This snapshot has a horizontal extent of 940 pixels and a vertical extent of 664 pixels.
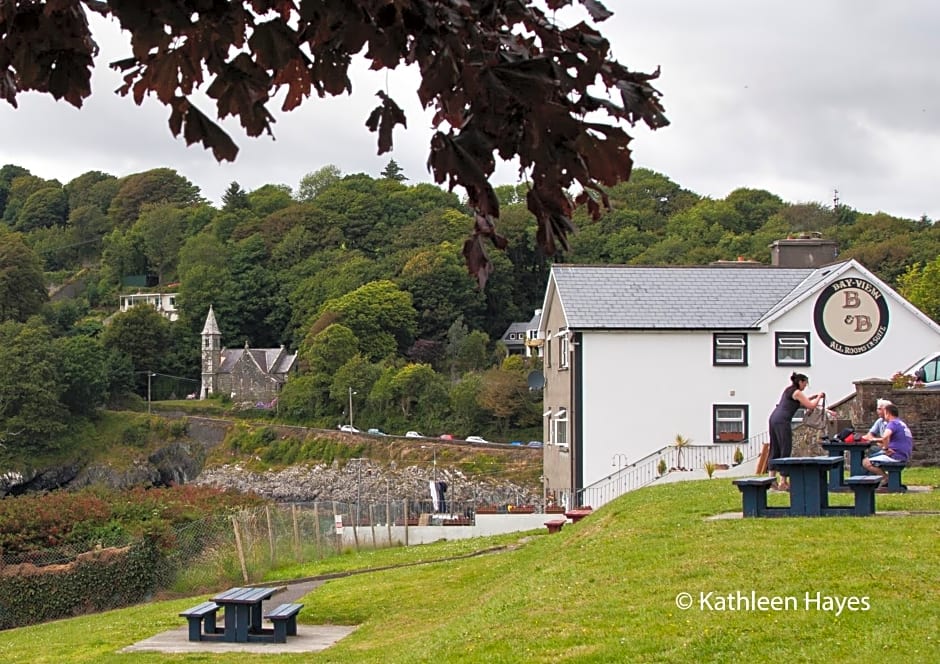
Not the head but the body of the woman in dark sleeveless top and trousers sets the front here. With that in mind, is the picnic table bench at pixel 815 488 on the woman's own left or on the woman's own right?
on the woman's own right

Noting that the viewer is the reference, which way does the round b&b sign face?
facing the viewer

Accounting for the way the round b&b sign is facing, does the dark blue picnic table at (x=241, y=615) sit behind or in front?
in front

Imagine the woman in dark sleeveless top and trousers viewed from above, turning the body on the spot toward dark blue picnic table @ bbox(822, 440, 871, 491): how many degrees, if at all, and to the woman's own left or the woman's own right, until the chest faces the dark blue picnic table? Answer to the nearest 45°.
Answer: approximately 45° to the woman's own left

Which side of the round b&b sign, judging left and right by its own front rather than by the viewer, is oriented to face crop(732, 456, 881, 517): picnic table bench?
front

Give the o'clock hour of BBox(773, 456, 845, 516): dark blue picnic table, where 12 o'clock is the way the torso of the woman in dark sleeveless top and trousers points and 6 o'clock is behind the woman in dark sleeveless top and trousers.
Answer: The dark blue picnic table is roughly at 3 o'clock from the woman in dark sleeveless top and trousers.

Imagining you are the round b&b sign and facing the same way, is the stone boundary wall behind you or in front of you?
in front

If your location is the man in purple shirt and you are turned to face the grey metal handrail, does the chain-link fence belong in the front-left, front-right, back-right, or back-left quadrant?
front-left

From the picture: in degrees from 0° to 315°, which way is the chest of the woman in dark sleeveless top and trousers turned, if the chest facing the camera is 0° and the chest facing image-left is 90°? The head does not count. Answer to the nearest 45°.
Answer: approximately 270°

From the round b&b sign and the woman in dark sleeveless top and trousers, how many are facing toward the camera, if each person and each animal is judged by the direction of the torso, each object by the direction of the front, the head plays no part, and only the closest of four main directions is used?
1

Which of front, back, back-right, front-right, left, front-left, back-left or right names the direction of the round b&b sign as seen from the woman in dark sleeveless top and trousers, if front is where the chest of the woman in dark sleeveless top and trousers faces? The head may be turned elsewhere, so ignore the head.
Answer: left

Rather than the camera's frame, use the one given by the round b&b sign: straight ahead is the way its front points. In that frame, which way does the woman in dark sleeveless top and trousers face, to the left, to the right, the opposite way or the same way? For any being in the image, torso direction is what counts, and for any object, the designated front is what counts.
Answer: to the left
